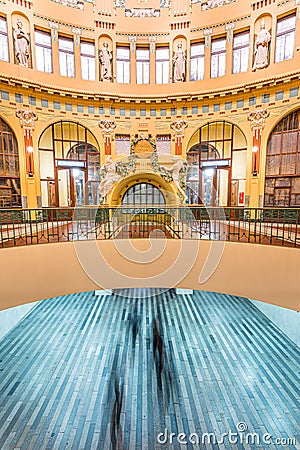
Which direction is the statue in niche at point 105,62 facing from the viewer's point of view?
toward the camera

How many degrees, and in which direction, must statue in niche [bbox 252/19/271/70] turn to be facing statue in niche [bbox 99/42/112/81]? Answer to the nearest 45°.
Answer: approximately 45° to its right

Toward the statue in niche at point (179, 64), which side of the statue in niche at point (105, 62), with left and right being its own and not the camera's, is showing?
left

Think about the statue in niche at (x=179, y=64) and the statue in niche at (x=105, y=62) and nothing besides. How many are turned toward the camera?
2

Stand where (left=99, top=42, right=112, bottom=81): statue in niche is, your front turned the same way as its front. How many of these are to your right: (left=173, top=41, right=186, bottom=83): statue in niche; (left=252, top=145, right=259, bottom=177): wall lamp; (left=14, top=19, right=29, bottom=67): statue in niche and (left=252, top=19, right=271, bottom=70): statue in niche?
1

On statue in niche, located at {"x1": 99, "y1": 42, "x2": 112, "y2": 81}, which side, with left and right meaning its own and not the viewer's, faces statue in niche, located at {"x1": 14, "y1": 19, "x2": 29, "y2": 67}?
right

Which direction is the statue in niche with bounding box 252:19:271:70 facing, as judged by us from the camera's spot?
facing the viewer and to the left of the viewer

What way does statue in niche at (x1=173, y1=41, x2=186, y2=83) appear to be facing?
toward the camera

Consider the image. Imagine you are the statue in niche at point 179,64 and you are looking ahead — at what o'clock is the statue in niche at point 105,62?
the statue in niche at point 105,62 is roughly at 3 o'clock from the statue in niche at point 179,64.

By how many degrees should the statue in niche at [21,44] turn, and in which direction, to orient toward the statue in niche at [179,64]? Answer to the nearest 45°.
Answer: approximately 45° to its left

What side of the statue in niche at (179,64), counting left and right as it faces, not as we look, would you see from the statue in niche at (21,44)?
right

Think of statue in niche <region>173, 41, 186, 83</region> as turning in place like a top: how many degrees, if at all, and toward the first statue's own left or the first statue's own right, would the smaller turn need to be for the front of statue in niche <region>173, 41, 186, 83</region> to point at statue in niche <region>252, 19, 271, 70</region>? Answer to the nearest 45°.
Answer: approximately 90° to the first statue's own left
